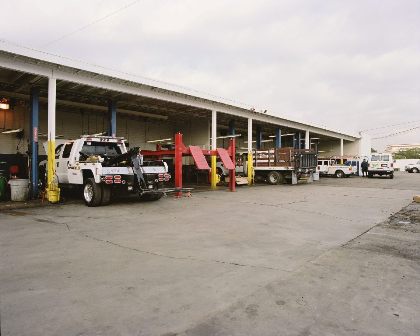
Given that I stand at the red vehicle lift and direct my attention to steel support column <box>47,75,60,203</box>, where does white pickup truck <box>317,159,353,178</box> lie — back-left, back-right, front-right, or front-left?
back-right

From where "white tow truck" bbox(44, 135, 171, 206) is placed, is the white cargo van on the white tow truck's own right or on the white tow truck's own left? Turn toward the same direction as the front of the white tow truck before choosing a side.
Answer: on the white tow truck's own right

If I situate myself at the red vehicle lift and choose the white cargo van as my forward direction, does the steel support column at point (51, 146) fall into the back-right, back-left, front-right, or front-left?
back-right

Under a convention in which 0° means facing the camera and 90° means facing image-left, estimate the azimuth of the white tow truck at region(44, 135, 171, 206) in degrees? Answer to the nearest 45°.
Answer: approximately 135°

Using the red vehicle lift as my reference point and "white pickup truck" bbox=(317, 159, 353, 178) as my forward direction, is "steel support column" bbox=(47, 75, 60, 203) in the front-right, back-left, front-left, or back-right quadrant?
back-left

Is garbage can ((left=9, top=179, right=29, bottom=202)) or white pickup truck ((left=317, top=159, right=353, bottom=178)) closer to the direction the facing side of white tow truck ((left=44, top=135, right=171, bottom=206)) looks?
the garbage can

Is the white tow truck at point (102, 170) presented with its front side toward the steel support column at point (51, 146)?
yes

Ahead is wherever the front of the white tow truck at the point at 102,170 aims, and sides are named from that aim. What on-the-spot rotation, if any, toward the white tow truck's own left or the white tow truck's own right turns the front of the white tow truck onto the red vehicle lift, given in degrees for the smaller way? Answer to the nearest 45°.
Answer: approximately 90° to the white tow truck's own right
